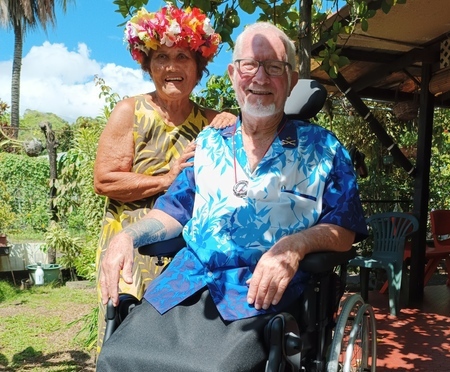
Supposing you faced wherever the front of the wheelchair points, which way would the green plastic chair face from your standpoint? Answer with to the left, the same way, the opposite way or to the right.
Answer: the same way

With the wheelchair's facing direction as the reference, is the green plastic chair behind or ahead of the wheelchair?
behind

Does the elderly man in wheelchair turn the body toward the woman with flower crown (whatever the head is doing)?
no

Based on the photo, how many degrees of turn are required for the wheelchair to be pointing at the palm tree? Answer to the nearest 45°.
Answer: approximately 90° to its right

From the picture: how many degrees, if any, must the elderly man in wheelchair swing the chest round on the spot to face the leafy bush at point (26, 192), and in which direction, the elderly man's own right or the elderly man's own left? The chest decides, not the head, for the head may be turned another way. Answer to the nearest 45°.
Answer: approximately 90° to the elderly man's own right

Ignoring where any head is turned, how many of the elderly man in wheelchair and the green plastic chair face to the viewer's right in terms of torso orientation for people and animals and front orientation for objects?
0

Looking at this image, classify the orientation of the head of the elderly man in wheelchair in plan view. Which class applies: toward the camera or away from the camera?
toward the camera

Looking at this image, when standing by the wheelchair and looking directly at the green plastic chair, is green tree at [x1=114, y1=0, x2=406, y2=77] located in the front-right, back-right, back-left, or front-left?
front-left

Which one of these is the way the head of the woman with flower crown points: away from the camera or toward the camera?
toward the camera

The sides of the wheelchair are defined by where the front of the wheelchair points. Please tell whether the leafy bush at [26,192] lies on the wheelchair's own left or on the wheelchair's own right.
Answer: on the wheelchair's own right

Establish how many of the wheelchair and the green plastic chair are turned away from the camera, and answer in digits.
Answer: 0

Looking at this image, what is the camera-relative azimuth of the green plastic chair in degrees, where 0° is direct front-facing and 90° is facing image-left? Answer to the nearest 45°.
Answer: approximately 45°
